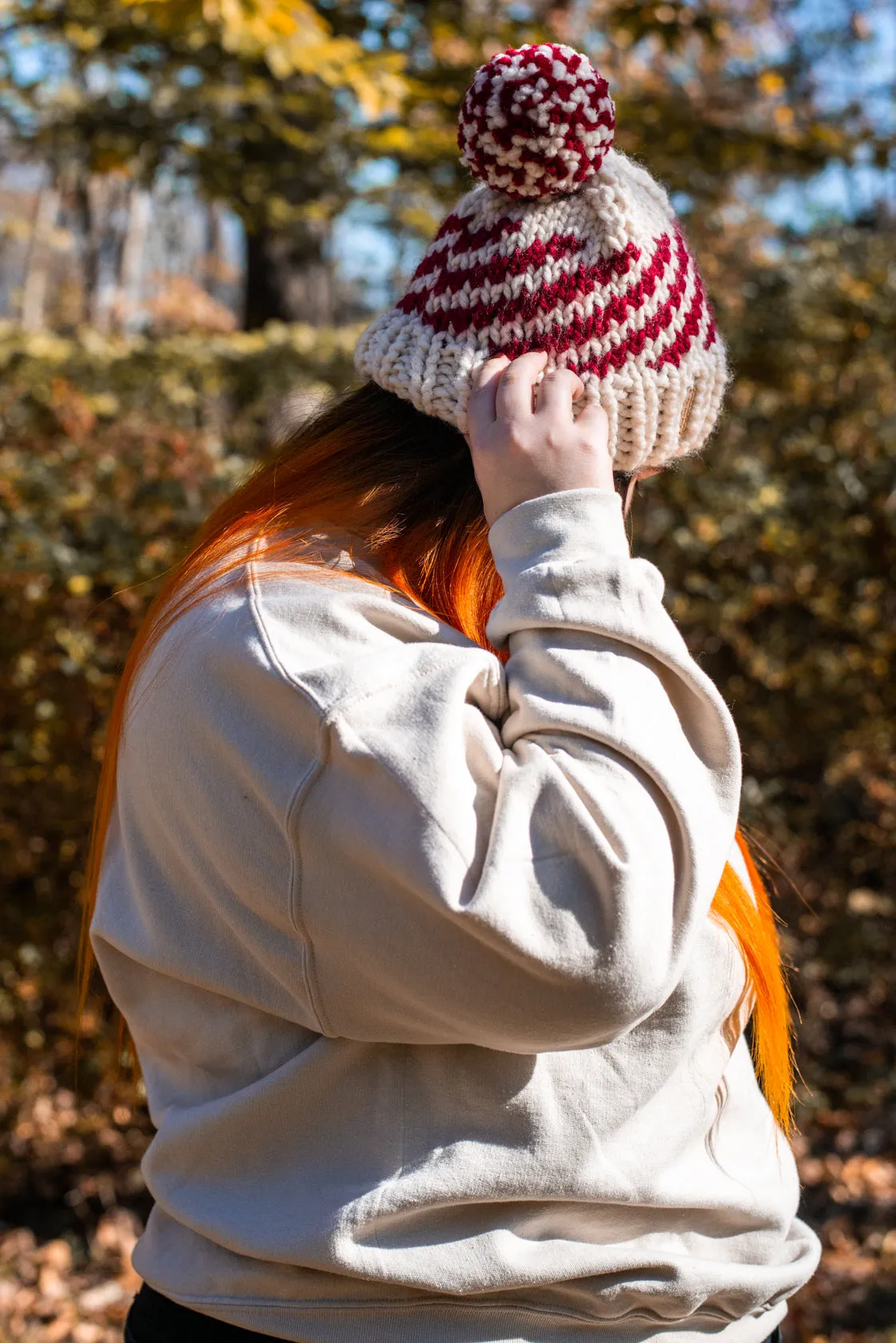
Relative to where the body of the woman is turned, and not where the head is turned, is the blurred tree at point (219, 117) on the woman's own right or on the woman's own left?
on the woman's own left

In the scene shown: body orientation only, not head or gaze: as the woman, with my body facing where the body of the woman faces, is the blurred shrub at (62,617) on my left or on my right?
on my left

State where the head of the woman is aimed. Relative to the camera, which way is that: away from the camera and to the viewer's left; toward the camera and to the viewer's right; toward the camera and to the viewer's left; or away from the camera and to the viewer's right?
away from the camera and to the viewer's right

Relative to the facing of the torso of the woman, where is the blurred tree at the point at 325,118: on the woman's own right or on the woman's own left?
on the woman's own left

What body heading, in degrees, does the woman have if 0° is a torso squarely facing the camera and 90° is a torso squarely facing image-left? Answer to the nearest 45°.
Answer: approximately 270°
